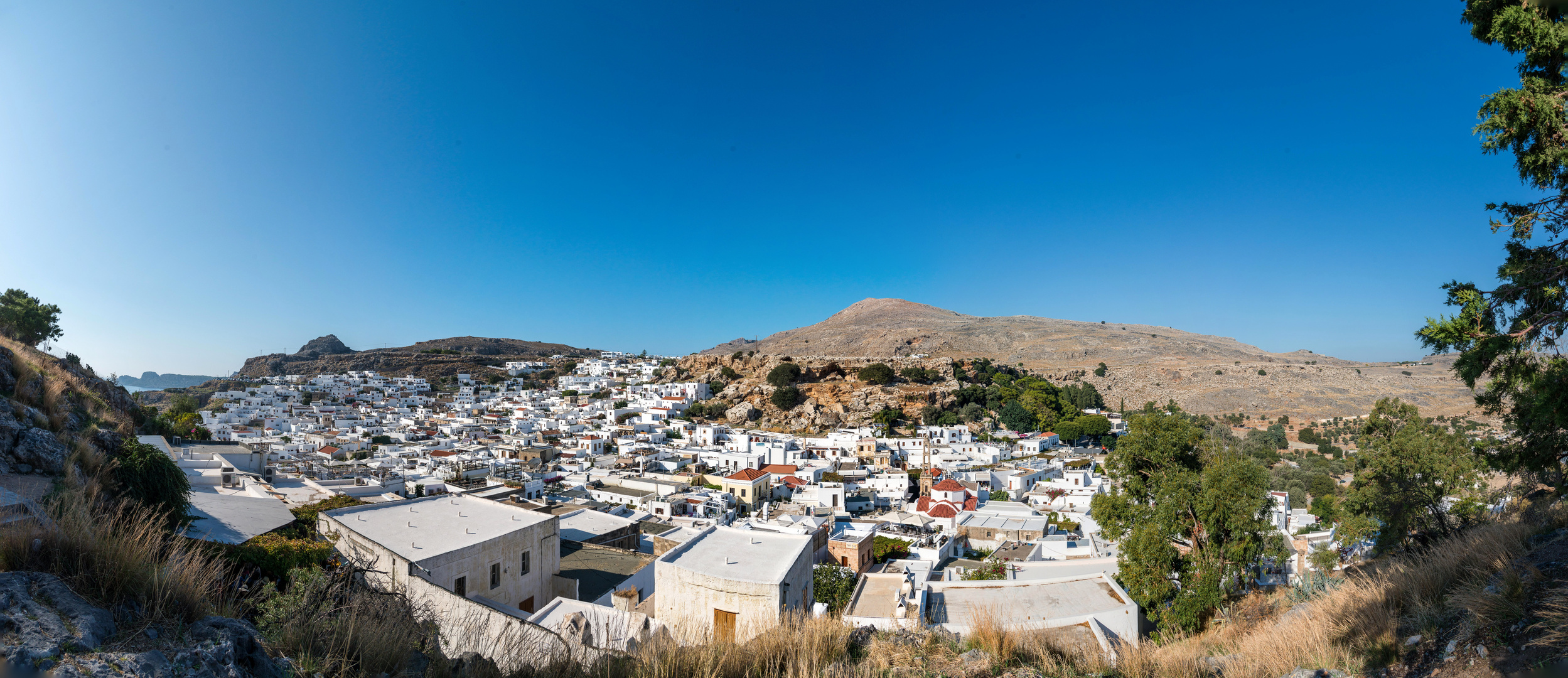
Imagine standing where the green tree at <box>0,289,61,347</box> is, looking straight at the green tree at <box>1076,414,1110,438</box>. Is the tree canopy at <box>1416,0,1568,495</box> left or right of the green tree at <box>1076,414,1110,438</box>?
right

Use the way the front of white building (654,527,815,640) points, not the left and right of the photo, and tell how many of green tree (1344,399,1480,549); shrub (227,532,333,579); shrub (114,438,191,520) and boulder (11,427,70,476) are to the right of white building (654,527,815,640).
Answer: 3

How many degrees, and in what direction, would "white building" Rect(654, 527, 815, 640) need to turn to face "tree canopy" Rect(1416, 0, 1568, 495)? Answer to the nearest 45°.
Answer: approximately 45° to its left

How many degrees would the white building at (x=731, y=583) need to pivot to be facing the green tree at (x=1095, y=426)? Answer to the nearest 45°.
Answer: approximately 135° to its left

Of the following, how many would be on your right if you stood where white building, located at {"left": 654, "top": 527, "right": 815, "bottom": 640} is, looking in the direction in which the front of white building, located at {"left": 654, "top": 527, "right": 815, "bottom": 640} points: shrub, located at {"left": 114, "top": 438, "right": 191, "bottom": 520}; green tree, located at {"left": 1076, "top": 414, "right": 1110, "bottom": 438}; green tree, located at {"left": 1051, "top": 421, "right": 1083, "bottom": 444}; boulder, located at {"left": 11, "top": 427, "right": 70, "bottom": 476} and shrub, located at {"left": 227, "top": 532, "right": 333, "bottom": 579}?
3

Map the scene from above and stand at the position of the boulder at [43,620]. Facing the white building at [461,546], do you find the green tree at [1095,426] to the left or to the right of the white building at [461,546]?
right

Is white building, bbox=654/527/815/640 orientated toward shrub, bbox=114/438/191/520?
no

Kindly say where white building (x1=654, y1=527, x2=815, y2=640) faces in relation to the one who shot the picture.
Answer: facing the viewer

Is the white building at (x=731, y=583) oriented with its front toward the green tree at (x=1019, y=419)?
no

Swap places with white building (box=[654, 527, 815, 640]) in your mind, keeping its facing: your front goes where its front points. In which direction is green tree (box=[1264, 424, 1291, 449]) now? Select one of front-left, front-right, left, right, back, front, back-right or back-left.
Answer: back-left

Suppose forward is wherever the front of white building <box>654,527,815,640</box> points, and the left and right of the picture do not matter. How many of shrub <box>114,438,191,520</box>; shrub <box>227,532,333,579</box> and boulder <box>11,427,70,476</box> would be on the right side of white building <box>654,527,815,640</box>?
3

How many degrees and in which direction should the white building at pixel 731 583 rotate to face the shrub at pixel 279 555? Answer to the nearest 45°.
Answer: approximately 90° to its right

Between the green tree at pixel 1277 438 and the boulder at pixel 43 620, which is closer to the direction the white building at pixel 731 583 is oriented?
the boulder
